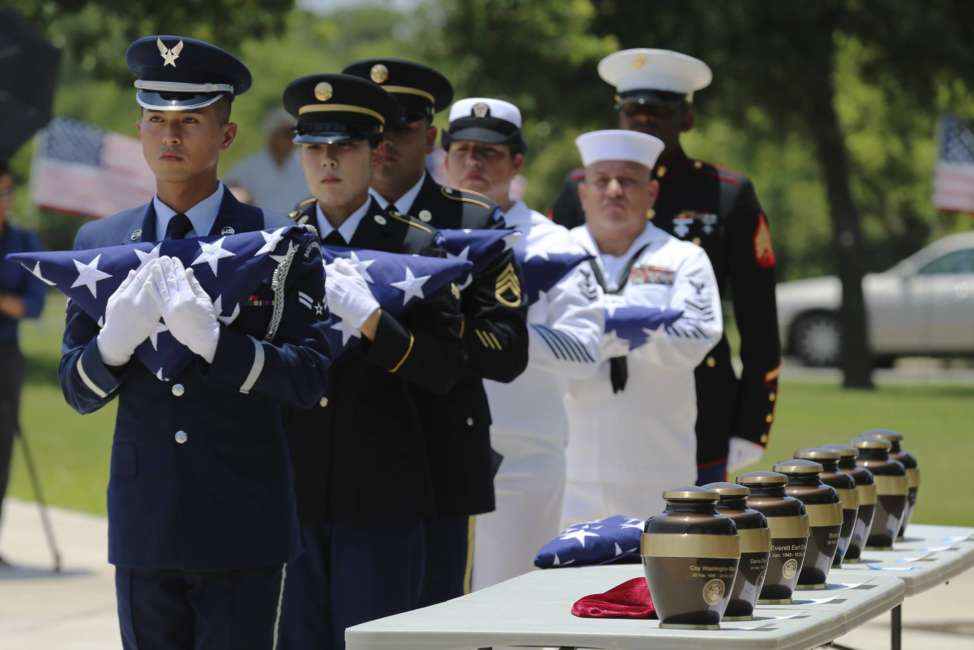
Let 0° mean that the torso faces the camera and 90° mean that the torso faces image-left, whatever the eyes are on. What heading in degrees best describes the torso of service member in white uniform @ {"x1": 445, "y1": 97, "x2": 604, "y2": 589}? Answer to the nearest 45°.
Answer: approximately 45°

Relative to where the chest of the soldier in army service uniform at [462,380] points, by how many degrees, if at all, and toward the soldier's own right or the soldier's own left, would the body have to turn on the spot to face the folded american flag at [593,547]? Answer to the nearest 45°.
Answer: approximately 90° to the soldier's own left

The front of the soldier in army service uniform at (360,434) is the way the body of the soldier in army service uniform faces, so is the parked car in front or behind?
behind

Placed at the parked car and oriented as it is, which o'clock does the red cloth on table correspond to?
The red cloth on table is roughly at 9 o'clock from the parked car.

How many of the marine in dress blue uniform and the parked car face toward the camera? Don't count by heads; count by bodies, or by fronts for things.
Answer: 1

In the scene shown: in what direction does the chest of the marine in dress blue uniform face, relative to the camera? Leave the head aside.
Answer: toward the camera

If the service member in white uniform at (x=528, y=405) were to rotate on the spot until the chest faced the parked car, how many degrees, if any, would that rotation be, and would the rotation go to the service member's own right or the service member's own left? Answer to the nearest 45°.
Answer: approximately 135° to the service member's own right

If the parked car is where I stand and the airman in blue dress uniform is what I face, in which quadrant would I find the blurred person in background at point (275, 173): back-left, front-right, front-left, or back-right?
front-right

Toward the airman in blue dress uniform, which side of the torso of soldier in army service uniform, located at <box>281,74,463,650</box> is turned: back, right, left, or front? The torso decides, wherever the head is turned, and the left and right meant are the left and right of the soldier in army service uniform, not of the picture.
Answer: front

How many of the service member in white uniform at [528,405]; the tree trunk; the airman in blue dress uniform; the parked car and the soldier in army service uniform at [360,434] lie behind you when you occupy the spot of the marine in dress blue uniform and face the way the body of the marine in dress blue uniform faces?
2

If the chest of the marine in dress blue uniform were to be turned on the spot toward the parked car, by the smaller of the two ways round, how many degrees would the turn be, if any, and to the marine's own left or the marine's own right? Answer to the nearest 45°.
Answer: approximately 180°

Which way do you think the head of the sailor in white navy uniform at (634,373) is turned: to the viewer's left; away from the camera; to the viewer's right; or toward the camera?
toward the camera

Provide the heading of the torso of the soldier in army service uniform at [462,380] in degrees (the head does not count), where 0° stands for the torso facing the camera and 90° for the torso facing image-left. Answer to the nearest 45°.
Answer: approximately 45°

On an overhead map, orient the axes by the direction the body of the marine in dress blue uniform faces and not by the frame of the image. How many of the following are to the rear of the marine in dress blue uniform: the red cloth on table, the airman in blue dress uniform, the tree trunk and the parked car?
2
